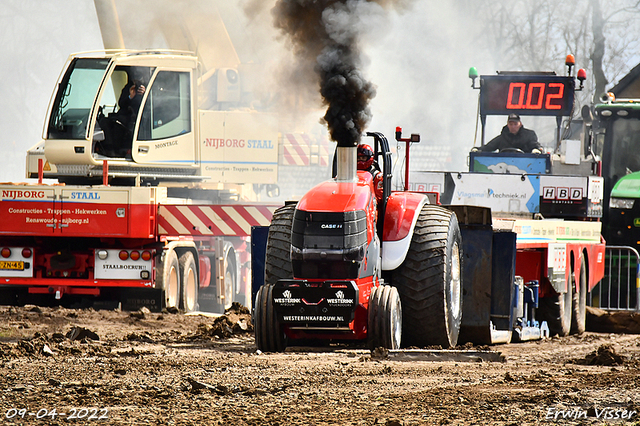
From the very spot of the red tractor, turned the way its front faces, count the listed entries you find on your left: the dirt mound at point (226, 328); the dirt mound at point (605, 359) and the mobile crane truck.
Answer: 1

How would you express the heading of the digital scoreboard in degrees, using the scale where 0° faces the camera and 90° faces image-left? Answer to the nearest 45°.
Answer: approximately 0°

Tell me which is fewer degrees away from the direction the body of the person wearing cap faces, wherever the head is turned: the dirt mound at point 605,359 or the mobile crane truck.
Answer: the dirt mound

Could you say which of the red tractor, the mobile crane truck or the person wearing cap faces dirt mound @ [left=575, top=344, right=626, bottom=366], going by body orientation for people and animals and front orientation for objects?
the person wearing cap

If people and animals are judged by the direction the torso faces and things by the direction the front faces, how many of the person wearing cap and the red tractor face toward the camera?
2

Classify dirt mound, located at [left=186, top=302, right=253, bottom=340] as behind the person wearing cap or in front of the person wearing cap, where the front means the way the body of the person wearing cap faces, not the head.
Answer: in front

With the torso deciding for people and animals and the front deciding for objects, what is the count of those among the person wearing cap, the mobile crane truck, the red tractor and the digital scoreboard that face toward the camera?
3

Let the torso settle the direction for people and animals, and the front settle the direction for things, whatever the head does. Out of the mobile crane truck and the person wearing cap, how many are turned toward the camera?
1
